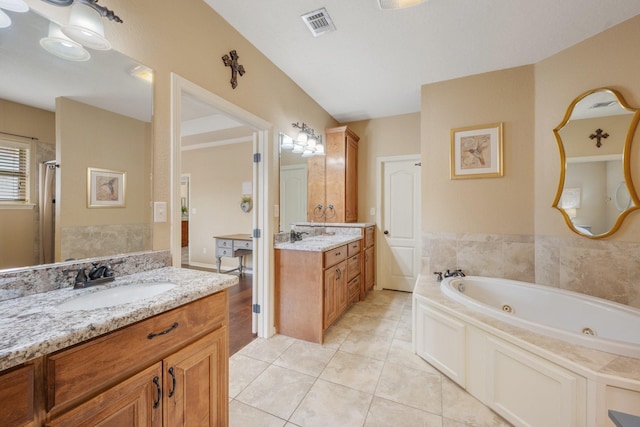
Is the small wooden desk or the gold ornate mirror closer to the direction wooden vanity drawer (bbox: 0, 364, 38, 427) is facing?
the gold ornate mirror

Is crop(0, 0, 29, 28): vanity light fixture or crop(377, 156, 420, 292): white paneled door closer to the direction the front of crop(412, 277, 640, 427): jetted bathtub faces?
the vanity light fixture

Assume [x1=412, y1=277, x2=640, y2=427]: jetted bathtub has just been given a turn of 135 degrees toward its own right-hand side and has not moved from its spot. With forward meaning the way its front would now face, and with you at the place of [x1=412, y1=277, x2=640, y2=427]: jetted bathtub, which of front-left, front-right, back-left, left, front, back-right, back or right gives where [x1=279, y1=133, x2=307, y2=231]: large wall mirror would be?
left

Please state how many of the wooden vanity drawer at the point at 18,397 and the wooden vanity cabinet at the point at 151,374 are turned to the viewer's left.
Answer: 0

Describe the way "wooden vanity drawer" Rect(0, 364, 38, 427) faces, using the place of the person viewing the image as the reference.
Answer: facing the viewer and to the right of the viewer

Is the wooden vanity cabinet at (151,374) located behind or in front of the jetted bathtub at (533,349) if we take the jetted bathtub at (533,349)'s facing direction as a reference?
in front

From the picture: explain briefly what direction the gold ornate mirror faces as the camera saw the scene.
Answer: facing the viewer and to the left of the viewer

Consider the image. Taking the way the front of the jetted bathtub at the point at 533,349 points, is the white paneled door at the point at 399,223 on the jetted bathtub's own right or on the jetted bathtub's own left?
on the jetted bathtub's own right

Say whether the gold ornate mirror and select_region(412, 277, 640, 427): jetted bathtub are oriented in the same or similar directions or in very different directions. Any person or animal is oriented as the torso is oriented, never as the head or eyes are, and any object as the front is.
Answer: same or similar directions

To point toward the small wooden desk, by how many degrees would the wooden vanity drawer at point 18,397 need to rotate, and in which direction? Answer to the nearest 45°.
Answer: approximately 90° to its left

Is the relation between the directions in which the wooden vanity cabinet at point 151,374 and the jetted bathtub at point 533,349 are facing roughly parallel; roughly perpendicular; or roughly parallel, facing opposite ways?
roughly parallel, facing opposite ways

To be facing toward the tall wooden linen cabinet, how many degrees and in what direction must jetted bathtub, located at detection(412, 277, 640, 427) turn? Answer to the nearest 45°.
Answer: approximately 45° to its right

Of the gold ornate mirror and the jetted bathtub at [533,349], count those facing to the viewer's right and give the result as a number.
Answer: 0

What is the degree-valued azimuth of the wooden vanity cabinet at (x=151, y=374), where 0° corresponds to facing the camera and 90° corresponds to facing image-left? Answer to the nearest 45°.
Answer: approximately 315°

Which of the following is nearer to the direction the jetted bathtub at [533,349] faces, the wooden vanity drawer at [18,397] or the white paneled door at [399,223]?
the wooden vanity drawer
